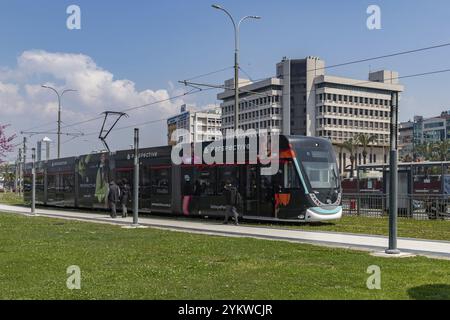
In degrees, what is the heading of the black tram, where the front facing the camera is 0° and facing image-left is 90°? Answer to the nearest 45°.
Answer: approximately 315°

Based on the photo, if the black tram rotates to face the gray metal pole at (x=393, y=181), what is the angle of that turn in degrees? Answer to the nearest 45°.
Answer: approximately 45° to its right
